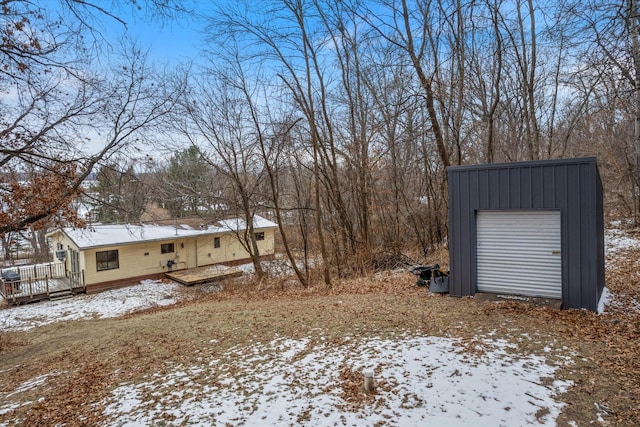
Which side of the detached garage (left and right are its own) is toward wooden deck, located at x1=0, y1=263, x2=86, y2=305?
right

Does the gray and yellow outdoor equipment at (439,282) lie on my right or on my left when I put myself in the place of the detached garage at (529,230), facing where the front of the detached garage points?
on my right

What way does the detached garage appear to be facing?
toward the camera
